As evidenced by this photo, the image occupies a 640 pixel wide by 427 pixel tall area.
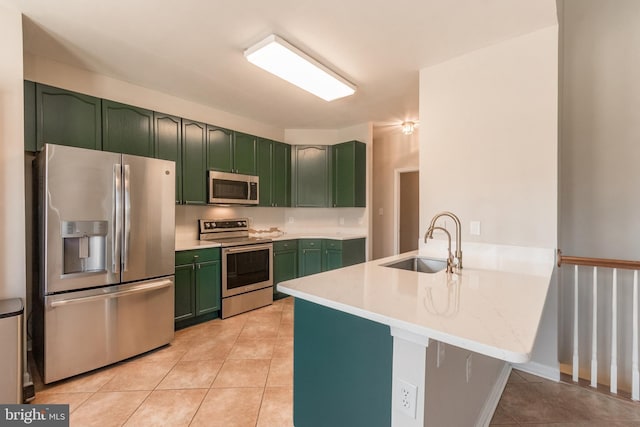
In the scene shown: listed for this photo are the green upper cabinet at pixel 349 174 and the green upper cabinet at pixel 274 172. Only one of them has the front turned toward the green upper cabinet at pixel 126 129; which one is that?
the green upper cabinet at pixel 349 174

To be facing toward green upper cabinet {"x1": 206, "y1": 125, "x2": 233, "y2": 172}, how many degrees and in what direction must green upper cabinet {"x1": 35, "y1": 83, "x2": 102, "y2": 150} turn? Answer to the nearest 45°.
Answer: approximately 45° to its left

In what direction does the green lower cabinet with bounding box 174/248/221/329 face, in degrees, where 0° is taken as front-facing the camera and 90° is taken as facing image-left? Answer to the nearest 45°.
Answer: approximately 315°

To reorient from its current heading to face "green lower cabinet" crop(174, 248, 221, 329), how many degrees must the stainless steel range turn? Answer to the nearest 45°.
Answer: approximately 90° to its right

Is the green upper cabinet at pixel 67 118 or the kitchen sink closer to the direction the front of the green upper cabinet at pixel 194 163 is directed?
the kitchen sink

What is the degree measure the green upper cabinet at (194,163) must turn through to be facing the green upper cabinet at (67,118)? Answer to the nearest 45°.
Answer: approximately 90° to its right

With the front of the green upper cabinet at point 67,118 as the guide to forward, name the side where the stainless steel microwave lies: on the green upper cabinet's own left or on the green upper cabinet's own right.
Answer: on the green upper cabinet's own left

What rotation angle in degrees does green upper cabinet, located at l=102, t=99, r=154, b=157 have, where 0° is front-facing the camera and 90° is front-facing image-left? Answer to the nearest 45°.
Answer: approximately 315°

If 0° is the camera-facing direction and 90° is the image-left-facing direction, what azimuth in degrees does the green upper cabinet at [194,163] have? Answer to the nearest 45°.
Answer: approximately 315°

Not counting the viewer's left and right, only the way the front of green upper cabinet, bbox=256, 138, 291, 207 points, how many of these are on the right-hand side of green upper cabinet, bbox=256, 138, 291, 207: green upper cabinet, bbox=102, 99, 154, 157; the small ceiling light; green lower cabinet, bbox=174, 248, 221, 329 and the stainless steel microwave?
3

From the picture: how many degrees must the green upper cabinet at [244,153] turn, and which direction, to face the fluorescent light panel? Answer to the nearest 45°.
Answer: approximately 45° to its right
